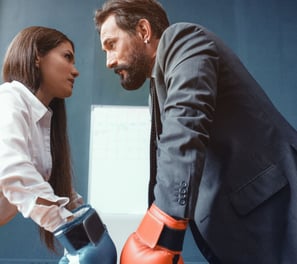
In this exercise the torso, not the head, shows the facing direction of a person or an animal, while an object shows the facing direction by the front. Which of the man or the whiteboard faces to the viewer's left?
the man

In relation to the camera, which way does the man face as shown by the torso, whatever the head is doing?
to the viewer's left

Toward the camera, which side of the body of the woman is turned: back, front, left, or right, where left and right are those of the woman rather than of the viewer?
right

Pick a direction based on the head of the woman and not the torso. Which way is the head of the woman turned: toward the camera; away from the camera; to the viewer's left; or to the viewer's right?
to the viewer's right

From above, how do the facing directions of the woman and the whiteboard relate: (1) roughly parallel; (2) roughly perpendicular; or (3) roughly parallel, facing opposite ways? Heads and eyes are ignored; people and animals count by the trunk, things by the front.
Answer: roughly perpendicular

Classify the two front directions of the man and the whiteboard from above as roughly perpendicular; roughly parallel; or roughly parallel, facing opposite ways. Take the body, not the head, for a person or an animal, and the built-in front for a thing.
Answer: roughly perpendicular

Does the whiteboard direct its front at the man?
yes

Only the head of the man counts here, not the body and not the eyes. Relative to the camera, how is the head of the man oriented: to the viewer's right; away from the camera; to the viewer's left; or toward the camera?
to the viewer's left

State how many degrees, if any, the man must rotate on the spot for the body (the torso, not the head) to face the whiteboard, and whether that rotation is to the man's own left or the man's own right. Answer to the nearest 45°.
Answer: approximately 90° to the man's own right

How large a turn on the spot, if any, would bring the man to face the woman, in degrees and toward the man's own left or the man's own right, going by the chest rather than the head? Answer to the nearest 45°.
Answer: approximately 45° to the man's own right
